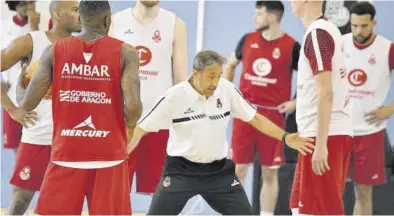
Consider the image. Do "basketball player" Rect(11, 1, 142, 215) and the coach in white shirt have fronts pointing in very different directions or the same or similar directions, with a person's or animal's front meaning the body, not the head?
very different directions

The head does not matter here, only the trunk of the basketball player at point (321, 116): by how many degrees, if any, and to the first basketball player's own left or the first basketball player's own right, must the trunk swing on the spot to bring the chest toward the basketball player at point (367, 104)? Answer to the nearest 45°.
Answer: approximately 90° to the first basketball player's own right

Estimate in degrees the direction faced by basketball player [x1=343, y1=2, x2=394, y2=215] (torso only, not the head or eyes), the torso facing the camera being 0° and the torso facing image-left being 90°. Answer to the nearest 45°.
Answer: approximately 45°
